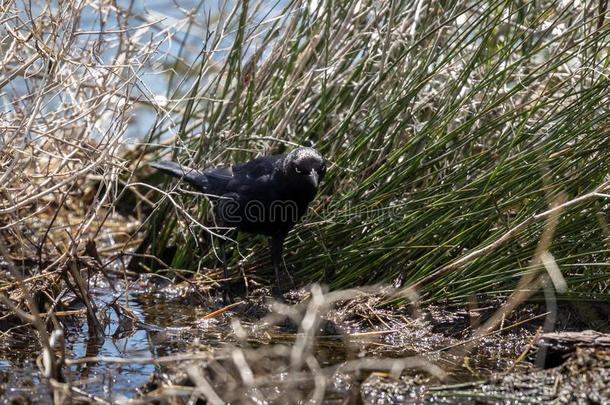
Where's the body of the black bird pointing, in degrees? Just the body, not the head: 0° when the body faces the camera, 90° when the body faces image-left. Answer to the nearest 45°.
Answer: approximately 315°
